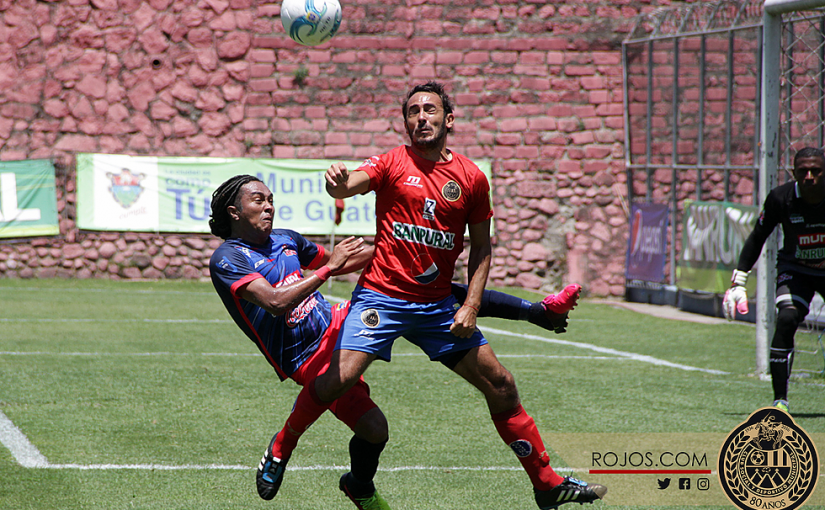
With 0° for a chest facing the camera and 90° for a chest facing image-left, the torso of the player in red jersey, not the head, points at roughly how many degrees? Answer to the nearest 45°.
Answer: approximately 0°

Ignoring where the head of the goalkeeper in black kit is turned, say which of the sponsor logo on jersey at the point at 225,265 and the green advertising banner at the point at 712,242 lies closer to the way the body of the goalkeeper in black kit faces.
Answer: the sponsor logo on jersey

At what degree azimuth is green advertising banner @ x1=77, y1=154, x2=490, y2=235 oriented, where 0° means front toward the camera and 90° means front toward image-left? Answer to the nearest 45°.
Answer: approximately 0°

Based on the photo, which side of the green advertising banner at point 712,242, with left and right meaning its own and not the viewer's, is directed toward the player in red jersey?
front

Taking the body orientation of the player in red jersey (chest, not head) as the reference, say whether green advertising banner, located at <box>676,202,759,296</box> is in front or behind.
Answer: behind

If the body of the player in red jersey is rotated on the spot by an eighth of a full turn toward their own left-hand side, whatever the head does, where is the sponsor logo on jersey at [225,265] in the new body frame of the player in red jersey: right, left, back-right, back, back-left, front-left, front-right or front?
back-right

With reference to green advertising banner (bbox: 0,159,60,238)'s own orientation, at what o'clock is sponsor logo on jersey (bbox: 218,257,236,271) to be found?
The sponsor logo on jersey is roughly at 12 o'clock from the green advertising banner.

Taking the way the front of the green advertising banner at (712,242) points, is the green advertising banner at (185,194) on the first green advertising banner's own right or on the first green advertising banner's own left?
on the first green advertising banner's own right

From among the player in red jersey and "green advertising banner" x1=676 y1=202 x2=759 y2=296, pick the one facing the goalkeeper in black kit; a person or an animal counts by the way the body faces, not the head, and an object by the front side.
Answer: the green advertising banner

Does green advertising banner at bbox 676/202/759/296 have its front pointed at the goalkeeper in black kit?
yes

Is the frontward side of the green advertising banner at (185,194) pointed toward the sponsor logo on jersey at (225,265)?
yes
